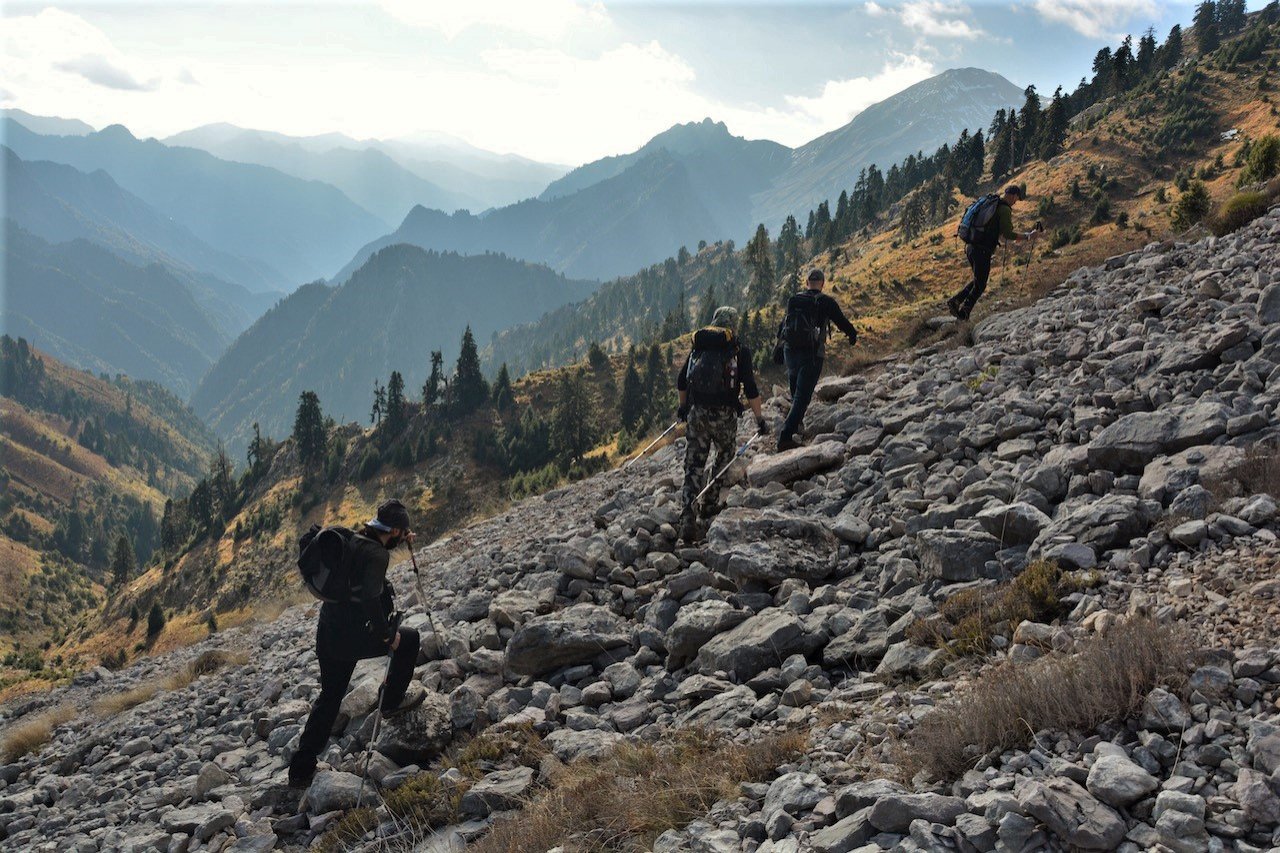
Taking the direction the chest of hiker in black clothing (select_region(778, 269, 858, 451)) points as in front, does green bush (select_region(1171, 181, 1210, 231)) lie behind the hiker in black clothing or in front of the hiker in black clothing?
in front

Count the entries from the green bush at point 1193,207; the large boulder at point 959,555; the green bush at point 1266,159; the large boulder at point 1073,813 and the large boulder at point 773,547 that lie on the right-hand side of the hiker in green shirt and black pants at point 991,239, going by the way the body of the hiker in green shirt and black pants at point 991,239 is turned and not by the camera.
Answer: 3

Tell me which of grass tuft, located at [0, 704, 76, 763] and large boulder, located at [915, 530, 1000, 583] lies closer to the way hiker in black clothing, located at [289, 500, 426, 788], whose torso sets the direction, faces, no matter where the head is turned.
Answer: the large boulder

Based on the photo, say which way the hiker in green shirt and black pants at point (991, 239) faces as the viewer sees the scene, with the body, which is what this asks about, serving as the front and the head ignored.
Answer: to the viewer's right

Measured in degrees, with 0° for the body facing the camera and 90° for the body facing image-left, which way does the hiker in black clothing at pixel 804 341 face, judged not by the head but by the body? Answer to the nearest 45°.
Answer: approximately 225°

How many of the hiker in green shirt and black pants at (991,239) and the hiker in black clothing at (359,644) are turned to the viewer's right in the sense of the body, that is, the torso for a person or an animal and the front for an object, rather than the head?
2

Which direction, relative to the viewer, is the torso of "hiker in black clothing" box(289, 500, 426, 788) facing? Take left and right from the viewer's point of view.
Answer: facing to the right of the viewer

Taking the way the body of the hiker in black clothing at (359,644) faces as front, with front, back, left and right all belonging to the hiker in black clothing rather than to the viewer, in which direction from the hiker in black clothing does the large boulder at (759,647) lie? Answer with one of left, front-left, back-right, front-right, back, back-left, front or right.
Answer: front-right

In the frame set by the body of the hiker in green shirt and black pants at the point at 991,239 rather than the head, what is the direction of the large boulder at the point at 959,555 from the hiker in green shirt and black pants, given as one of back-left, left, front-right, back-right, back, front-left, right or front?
right

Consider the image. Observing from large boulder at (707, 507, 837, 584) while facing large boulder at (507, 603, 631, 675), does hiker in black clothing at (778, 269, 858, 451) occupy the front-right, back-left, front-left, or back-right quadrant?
back-right

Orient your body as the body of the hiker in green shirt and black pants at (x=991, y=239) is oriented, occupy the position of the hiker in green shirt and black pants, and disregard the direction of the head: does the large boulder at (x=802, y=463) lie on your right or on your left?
on your right

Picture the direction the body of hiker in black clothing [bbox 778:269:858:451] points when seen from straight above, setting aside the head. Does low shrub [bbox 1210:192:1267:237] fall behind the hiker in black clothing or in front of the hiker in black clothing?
in front
